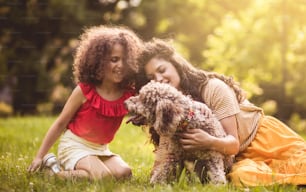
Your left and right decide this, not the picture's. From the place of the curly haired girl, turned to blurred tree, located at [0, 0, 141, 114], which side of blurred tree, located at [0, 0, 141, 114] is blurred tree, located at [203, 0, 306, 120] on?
right

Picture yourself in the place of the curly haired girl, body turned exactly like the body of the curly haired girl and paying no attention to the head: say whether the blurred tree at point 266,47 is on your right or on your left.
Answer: on your left

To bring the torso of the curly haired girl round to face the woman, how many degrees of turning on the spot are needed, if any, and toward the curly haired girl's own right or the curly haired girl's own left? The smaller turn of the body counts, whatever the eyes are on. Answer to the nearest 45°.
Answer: approximately 45° to the curly haired girl's own left

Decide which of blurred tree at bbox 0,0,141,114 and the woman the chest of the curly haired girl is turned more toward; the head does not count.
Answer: the woman

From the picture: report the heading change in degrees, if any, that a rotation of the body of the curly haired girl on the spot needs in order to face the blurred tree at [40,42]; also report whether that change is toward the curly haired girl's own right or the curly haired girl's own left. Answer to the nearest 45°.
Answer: approximately 135° to the curly haired girl's own left

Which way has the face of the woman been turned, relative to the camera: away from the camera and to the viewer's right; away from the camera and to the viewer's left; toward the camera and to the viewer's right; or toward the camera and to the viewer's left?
toward the camera and to the viewer's left
